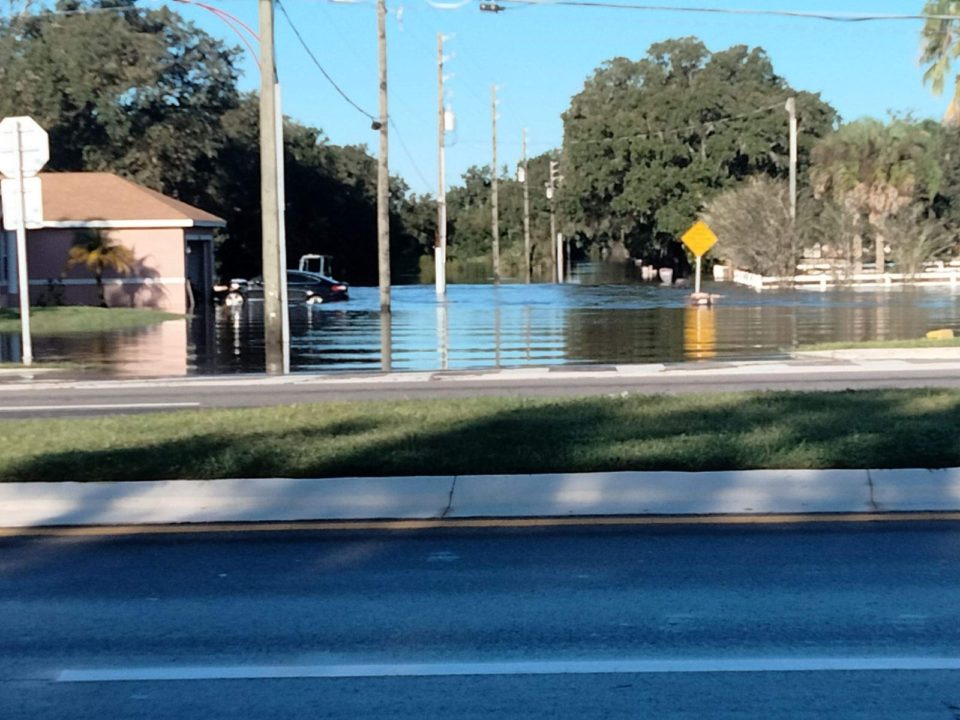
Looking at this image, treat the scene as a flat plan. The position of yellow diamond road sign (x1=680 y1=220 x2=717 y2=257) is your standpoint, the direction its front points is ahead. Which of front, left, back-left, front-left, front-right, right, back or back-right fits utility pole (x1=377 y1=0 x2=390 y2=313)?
right

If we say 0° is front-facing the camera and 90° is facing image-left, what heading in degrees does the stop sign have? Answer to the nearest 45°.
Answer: approximately 180°

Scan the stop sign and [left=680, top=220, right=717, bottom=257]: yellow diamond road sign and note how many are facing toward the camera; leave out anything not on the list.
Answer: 1

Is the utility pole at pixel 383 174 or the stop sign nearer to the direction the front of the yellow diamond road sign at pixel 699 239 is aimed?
the stop sign

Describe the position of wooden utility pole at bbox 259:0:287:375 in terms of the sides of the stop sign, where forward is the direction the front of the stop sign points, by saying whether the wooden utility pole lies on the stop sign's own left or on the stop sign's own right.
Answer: on the stop sign's own right

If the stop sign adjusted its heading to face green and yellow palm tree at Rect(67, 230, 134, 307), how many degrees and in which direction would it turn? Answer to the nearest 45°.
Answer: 0° — it already faces it

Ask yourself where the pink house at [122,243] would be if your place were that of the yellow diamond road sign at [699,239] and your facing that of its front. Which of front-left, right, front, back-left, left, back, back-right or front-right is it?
right

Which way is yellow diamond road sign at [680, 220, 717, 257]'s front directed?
toward the camera

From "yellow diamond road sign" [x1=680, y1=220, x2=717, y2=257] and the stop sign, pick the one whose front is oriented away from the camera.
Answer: the stop sign

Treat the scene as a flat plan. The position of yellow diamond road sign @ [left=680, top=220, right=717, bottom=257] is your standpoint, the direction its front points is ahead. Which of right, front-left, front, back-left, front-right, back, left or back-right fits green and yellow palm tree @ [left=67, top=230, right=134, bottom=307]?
right

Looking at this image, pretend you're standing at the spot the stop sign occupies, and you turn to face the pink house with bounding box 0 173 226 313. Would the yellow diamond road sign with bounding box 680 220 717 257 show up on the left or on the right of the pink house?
right

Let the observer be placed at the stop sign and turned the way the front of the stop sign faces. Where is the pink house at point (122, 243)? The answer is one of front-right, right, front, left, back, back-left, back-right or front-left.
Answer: front

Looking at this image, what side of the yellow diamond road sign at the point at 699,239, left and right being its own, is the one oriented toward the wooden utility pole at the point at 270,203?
front
